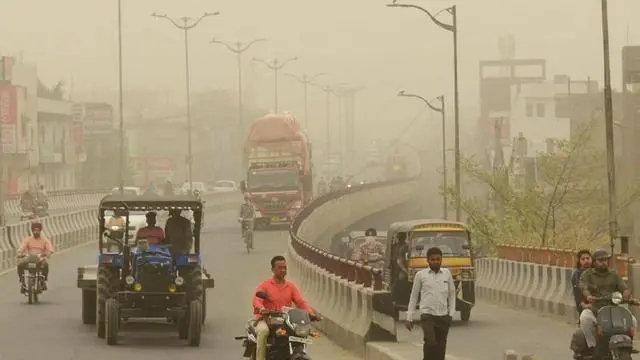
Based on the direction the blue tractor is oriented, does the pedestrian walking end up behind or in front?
in front

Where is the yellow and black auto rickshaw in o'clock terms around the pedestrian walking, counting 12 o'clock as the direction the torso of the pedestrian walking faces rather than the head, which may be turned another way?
The yellow and black auto rickshaw is roughly at 6 o'clock from the pedestrian walking.

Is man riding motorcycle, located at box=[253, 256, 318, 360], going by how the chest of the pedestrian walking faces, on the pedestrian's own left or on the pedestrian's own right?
on the pedestrian's own right

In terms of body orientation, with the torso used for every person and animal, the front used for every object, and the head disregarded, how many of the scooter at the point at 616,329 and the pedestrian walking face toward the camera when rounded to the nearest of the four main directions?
2

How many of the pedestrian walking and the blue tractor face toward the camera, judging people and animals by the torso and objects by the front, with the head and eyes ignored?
2

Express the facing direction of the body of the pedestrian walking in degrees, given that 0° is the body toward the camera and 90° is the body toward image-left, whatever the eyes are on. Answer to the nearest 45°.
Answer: approximately 0°
